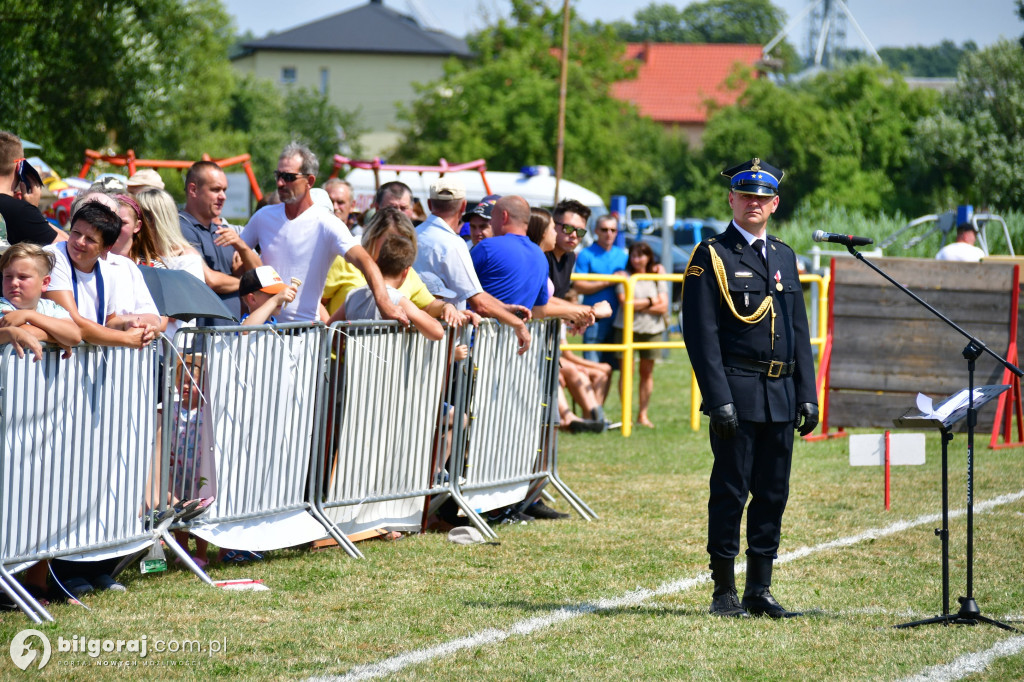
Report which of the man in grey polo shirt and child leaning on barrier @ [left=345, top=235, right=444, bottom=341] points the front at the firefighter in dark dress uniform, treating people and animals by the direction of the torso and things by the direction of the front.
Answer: the man in grey polo shirt

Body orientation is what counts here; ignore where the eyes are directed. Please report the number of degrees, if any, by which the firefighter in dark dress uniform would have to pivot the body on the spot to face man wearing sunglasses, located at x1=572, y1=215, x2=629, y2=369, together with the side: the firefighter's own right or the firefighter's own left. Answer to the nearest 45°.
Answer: approximately 135° to the firefighter's own left

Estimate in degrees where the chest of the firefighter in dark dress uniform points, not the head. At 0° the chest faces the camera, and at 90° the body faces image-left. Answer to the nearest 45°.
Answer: approximately 315°

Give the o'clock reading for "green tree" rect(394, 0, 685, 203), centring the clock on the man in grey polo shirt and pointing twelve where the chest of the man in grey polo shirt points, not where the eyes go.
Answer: The green tree is roughly at 8 o'clock from the man in grey polo shirt.

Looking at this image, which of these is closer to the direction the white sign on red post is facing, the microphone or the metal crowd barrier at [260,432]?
the microphone

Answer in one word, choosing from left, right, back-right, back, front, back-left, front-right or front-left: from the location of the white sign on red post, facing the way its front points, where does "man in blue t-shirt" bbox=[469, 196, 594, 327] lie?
right

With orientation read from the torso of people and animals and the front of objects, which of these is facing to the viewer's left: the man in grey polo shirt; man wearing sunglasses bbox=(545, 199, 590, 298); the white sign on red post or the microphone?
the microphone

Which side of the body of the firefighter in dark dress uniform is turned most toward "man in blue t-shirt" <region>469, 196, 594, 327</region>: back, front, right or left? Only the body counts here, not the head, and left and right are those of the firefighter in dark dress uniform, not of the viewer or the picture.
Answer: back

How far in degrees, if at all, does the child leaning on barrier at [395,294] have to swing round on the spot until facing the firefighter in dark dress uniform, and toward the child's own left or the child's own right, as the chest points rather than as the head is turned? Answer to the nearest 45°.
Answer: approximately 90° to the child's own right

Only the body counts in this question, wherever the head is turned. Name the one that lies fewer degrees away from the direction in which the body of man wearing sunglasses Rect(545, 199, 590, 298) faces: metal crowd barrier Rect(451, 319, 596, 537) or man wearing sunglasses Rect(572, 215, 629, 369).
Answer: the metal crowd barrier

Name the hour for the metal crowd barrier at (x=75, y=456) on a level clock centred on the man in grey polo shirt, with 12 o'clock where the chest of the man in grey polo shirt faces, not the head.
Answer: The metal crowd barrier is roughly at 2 o'clock from the man in grey polo shirt.
